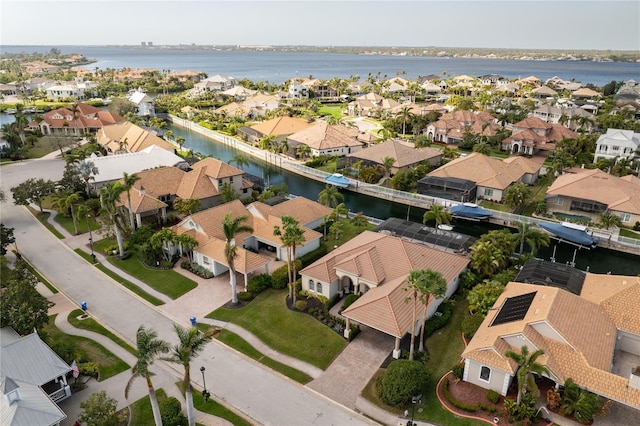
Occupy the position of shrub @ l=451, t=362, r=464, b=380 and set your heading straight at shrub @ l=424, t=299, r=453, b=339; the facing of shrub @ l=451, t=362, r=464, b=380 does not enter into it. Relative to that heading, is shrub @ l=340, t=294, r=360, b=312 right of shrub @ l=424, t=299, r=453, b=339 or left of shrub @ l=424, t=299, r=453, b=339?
left

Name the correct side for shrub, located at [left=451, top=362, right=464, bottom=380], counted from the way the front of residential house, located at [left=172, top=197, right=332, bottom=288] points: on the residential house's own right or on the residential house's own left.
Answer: on the residential house's own left

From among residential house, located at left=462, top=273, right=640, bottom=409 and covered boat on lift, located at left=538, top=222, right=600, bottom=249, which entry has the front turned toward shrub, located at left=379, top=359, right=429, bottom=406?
the residential house

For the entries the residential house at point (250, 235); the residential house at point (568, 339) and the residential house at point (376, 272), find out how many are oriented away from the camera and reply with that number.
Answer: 0

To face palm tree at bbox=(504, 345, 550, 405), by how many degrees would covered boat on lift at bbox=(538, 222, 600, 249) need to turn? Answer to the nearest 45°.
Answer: approximately 135° to its left

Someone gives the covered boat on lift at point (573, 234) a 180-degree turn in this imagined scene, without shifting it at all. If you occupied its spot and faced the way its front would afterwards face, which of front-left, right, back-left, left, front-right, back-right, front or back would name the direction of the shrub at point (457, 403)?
front-right

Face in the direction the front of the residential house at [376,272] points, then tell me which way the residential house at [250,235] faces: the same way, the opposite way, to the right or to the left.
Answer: the same way

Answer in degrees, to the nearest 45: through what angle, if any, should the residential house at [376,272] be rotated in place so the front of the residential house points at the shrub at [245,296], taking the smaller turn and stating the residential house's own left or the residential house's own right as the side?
approximately 45° to the residential house's own right

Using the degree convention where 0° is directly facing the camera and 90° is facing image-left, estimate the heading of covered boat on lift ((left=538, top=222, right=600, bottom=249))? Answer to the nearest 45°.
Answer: approximately 135°

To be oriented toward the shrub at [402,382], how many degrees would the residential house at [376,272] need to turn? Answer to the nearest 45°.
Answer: approximately 45° to its left

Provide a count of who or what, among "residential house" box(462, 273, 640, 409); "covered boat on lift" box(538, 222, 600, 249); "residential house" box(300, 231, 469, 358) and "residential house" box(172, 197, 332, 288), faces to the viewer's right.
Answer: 0

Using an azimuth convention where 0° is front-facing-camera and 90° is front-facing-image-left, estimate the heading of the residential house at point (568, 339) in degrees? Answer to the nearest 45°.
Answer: approximately 45°

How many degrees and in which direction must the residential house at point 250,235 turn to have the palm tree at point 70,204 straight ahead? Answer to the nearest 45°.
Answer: approximately 90° to its right

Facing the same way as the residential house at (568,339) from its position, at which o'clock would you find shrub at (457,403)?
The shrub is roughly at 12 o'clock from the residential house.

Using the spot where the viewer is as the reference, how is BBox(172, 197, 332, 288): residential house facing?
facing the viewer and to the left of the viewer

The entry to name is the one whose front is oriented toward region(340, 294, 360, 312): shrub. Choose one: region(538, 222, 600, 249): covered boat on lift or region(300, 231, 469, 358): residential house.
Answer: the residential house
